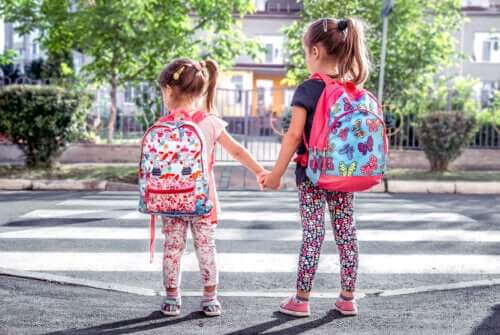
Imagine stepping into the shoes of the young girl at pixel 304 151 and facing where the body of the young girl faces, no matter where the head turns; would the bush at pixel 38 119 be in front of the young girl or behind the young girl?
in front

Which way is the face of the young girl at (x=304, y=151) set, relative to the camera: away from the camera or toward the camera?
away from the camera

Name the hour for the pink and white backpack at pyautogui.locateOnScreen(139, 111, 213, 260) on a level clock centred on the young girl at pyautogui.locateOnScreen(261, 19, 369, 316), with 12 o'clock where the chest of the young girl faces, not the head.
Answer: The pink and white backpack is roughly at 10 o'clock from the young girl.

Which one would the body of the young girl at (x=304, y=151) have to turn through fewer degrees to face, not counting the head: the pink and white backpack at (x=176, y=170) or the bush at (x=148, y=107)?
the bush

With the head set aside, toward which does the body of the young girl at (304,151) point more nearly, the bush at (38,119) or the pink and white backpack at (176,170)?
the bush

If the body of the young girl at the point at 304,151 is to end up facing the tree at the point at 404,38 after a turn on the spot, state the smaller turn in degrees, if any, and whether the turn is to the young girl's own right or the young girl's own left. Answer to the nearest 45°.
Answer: approximately 45° to the young girl's own right

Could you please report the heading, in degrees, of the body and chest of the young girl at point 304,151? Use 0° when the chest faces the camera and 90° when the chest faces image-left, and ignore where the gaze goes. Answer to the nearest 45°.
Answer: approximately 135°

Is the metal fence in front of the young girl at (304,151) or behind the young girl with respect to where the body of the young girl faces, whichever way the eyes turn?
in front
